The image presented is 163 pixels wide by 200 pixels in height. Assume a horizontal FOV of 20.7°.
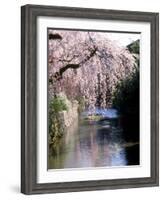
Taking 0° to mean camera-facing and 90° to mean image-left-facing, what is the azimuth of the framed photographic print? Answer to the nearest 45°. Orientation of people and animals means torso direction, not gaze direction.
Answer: approximately 315°
